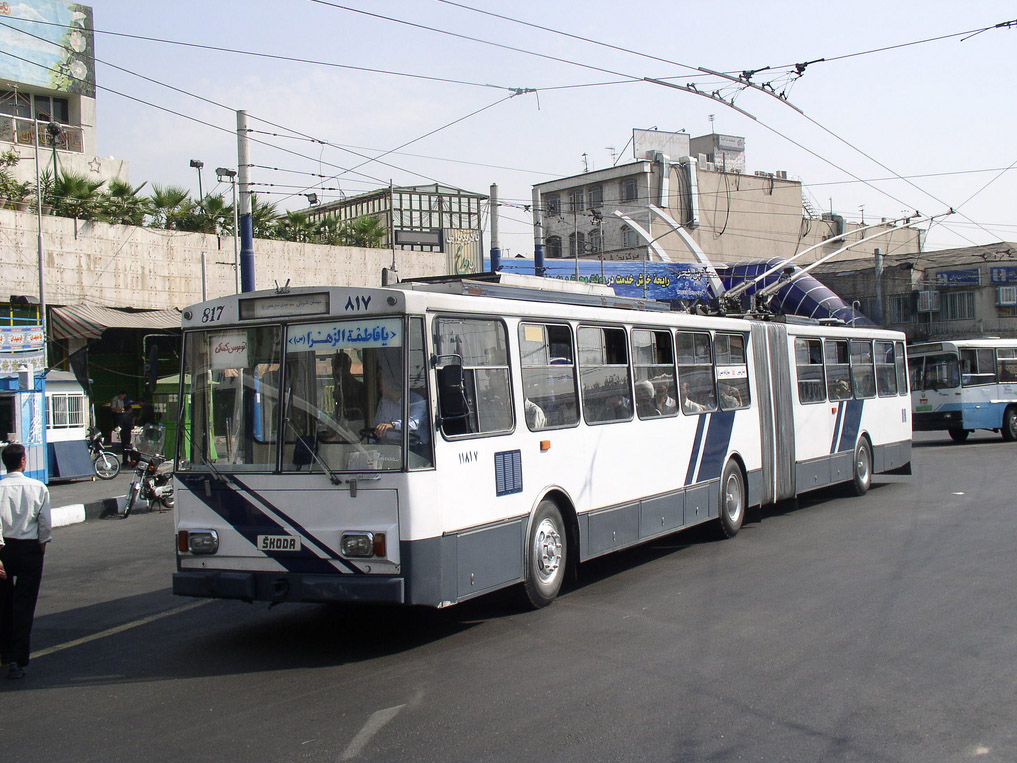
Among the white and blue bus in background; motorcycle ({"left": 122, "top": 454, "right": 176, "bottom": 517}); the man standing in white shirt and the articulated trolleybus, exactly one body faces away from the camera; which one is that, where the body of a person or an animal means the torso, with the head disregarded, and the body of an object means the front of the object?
the man standing in white shirt

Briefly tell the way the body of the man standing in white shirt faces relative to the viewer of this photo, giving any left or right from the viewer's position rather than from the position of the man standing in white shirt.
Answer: facing away from the viewer

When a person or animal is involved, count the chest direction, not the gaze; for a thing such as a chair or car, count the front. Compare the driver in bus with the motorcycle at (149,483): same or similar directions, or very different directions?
same or similar directions

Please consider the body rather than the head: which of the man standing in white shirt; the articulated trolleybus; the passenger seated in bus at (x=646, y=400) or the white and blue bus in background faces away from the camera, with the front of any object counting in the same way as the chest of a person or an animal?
the man standing in white shirt

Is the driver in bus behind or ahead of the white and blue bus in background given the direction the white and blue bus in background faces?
ahead

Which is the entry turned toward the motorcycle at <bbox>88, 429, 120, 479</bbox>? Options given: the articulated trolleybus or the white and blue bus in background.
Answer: the white and blue bus in background

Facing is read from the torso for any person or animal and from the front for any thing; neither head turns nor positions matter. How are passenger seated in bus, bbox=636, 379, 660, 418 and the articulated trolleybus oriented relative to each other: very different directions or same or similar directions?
same or similar directions

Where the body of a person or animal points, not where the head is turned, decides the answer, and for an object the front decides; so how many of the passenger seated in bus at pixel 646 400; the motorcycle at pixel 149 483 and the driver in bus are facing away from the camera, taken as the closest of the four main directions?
0

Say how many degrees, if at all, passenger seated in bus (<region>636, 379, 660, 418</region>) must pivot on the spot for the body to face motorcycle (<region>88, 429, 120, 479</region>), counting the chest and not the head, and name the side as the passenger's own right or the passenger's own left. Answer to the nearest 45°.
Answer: approximately 90° to the passenger's own right

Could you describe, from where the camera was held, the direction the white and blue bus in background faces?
facing the viewer and to the left of the viewer

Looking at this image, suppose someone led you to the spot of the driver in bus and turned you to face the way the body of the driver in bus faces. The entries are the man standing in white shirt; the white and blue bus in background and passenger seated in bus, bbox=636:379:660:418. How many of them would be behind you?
2
